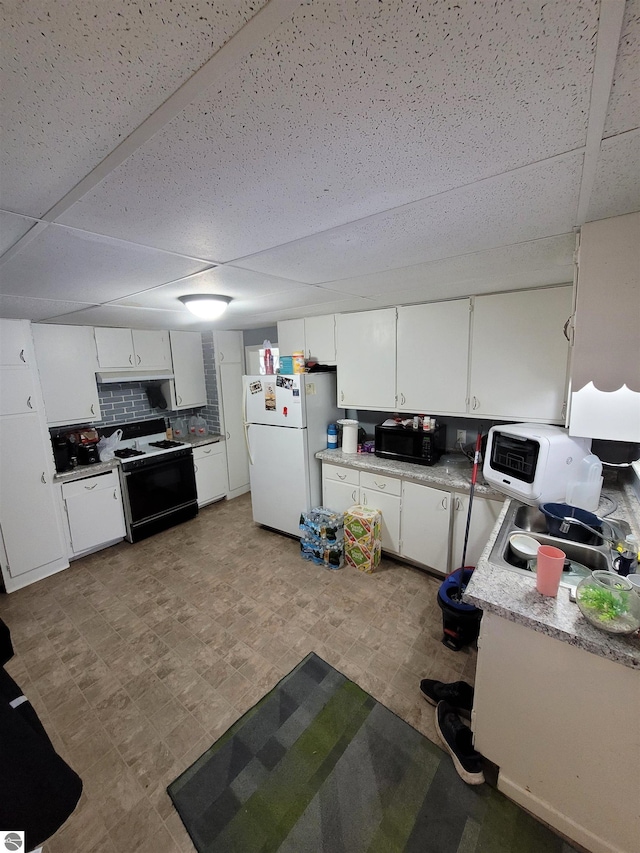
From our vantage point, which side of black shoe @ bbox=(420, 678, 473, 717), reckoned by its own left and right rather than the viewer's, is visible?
left

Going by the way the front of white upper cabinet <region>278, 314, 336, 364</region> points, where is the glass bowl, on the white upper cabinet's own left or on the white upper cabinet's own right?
on the white upper cabinet's own left

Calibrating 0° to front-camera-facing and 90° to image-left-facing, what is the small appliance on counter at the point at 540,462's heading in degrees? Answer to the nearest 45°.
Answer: approximately 45°

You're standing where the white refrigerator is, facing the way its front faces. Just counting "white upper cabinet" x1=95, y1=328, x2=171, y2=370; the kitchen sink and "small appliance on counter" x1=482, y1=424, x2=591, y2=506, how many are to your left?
2

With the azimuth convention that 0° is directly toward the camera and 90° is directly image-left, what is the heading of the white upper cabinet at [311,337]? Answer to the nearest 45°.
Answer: approximately 45°

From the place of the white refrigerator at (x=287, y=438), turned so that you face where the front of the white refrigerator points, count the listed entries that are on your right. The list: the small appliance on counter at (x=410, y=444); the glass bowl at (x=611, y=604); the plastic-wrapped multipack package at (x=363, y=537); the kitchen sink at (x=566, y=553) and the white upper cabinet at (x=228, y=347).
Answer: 1

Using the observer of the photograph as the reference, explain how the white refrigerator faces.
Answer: facing the viewer and to the left of the viewer
